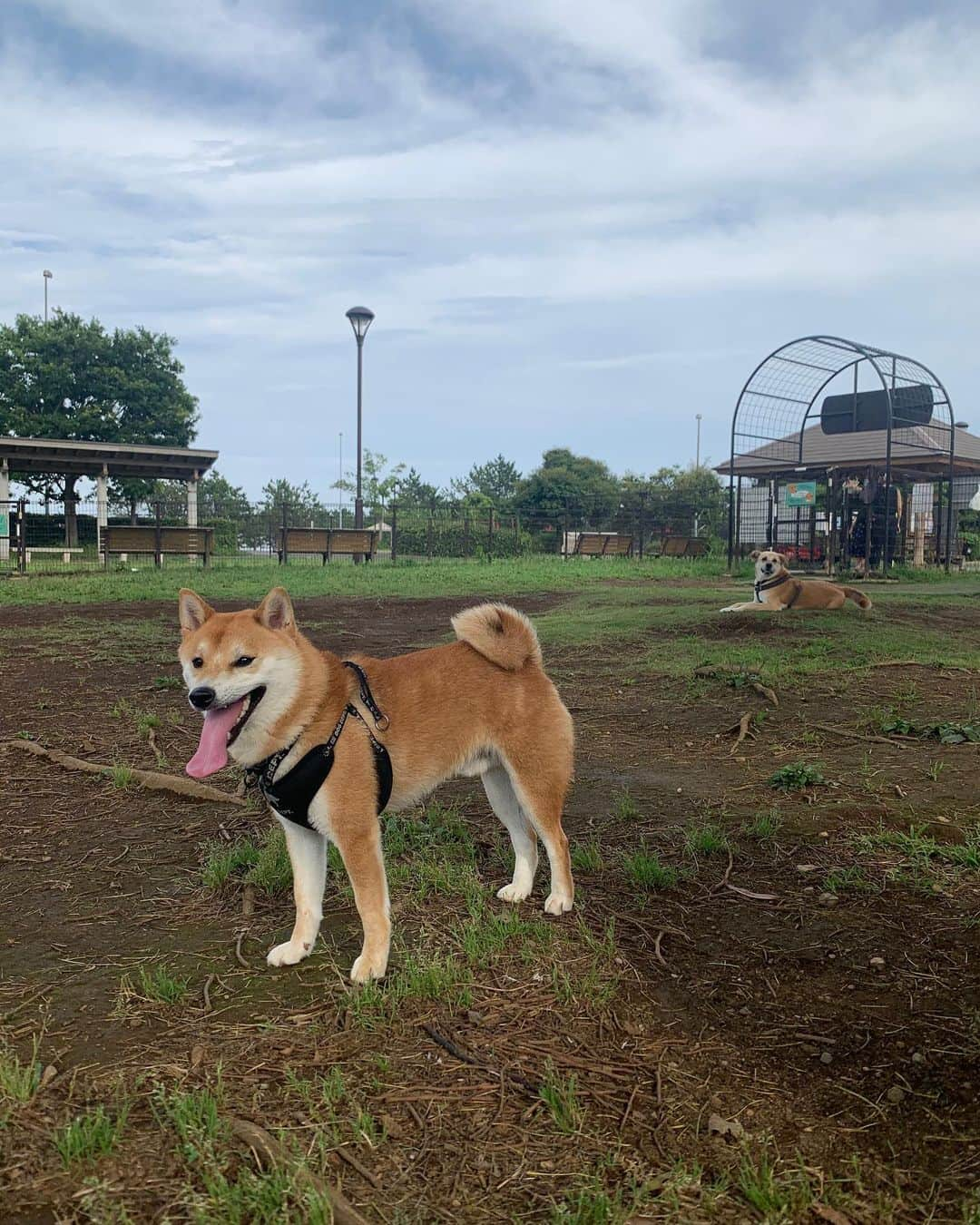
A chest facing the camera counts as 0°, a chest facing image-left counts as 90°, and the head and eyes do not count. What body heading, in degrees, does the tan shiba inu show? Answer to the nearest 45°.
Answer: approximately 45°

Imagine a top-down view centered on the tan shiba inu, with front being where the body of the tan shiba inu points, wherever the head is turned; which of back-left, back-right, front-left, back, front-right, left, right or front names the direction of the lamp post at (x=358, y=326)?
back-right

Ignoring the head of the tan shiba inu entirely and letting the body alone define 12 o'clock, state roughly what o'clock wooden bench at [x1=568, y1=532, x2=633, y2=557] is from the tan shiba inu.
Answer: The wooden bench is roughly at 5 o'clock from the tan shiba inu.

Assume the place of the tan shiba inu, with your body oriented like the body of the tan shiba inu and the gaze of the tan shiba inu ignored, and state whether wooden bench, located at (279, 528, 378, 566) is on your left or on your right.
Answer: on your right

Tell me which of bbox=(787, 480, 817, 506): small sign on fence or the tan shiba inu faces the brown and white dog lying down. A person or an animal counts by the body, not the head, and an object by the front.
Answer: the small sign on fence

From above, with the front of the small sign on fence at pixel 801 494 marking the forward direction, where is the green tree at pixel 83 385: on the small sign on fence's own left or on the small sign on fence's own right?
on the small sign on fence's own right

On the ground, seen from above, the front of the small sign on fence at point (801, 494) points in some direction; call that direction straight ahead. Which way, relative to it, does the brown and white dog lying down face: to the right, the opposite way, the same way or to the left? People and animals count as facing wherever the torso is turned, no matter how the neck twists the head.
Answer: to the right

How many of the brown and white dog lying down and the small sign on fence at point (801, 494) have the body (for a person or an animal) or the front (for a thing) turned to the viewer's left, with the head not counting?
1

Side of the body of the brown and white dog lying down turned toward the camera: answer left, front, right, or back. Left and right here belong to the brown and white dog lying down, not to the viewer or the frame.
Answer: left

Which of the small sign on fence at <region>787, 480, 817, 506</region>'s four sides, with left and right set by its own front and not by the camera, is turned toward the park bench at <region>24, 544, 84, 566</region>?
right

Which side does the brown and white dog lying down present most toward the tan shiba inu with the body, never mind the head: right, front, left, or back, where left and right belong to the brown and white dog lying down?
left

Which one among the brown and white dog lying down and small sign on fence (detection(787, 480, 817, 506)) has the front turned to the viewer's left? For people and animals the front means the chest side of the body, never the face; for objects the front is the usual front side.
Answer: the brown and white dog lying down

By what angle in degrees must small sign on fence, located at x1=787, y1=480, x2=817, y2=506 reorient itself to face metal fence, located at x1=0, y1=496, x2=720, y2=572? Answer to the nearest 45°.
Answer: approximately 90° to its right
